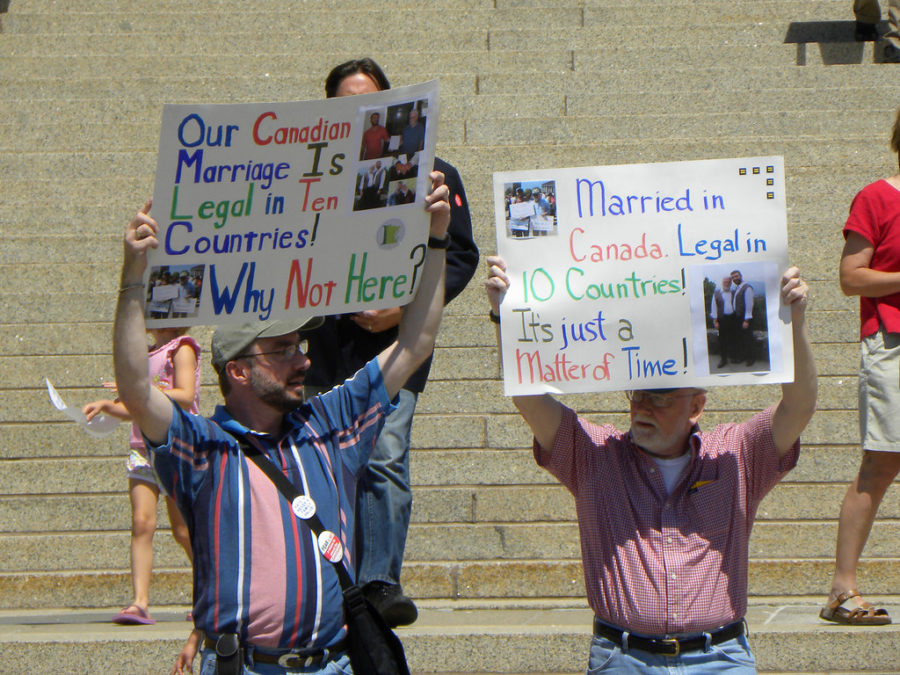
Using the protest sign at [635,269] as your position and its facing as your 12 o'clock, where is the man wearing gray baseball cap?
The man wearing gray baseball cap is roughly at 2 o'clock from the protest sign.

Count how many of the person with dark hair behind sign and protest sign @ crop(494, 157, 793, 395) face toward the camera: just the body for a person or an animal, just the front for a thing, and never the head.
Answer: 2

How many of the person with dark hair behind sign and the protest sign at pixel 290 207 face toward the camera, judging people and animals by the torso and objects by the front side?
2

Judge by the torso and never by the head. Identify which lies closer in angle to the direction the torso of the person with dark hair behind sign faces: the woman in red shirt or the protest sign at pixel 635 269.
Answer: the protest sign

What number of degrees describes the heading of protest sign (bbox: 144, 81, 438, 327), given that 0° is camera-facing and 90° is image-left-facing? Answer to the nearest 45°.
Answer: approximately 0°
